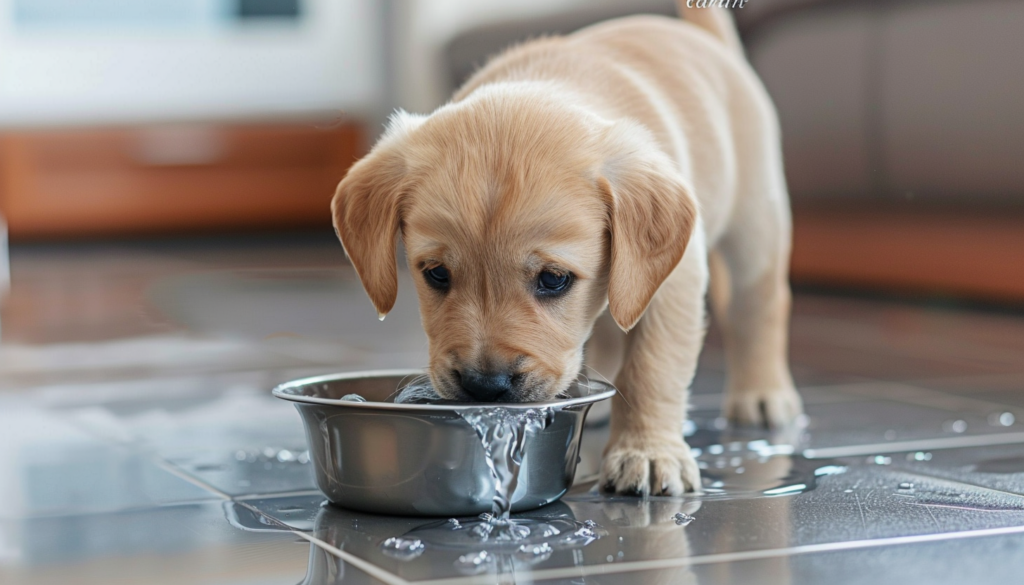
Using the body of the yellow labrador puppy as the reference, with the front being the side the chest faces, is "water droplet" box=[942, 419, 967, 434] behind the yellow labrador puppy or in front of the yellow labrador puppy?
behind

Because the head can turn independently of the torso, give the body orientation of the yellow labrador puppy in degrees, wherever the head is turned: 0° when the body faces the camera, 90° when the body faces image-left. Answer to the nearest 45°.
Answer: approximately 45°

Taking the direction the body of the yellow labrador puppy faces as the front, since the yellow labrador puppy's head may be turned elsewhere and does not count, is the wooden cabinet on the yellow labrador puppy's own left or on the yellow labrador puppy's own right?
on the yellow labrador puppy's own right

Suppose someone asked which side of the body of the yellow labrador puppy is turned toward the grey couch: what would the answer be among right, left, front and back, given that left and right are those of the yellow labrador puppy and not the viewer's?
back
